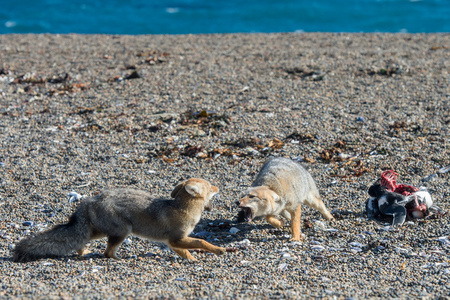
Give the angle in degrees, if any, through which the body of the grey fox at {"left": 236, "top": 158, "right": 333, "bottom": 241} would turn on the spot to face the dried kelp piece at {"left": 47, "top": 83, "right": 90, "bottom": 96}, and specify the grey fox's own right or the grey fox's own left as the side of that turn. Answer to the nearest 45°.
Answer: approximately 90° to the grey fox's own right

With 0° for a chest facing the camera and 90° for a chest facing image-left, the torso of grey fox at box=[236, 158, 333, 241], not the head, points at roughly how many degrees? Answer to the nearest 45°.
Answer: approximately 45°

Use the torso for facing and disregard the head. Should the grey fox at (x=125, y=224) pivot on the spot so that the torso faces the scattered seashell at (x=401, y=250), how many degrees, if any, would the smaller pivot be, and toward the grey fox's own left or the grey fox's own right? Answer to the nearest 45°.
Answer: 0° — it already faces it

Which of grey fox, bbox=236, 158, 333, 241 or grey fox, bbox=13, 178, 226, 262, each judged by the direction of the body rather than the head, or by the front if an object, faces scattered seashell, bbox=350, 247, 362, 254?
grey fox, bbox=13, 178, 226, 262

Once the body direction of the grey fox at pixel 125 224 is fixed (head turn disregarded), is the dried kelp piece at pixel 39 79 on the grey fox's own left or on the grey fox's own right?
on the grey fox's own left

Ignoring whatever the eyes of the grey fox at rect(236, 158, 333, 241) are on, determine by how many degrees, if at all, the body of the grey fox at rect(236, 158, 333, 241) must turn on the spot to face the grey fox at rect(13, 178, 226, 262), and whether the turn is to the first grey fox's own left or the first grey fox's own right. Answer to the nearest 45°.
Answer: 0° — it already faces it

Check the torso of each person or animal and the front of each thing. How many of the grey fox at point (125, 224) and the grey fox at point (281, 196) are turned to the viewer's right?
1

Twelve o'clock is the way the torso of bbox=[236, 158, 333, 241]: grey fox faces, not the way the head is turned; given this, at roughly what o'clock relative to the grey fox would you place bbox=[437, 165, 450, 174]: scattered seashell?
The scattered seashell is roughly at 6 o'clock from the grey fox.

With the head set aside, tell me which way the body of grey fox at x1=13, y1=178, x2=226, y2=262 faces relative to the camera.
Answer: to the viewer's right

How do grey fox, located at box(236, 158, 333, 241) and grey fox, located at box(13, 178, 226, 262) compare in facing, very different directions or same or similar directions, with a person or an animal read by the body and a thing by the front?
very different directions

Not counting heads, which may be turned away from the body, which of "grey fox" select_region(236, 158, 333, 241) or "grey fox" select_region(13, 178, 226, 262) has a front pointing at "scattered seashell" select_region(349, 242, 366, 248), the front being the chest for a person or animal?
"grey fox" select_region(13, 178, 226, 262)

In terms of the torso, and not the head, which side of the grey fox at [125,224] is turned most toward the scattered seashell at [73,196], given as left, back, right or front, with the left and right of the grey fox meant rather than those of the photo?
left

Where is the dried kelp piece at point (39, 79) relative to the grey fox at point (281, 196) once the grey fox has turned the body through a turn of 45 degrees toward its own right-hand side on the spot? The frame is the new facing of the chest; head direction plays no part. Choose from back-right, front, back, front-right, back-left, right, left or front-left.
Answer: front-right

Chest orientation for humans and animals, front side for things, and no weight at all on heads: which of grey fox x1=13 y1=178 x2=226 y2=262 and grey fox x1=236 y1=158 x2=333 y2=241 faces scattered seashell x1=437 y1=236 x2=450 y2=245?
grey fox x1=13 y1=178 x2=226 y2=262

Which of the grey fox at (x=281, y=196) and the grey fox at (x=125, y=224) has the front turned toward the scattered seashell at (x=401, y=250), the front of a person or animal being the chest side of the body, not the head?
the grey fox at (x=125, y=224)

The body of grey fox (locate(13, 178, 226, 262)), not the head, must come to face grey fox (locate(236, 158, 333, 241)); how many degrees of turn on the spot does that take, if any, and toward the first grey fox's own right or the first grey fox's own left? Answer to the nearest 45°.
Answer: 0° — it already faces it
